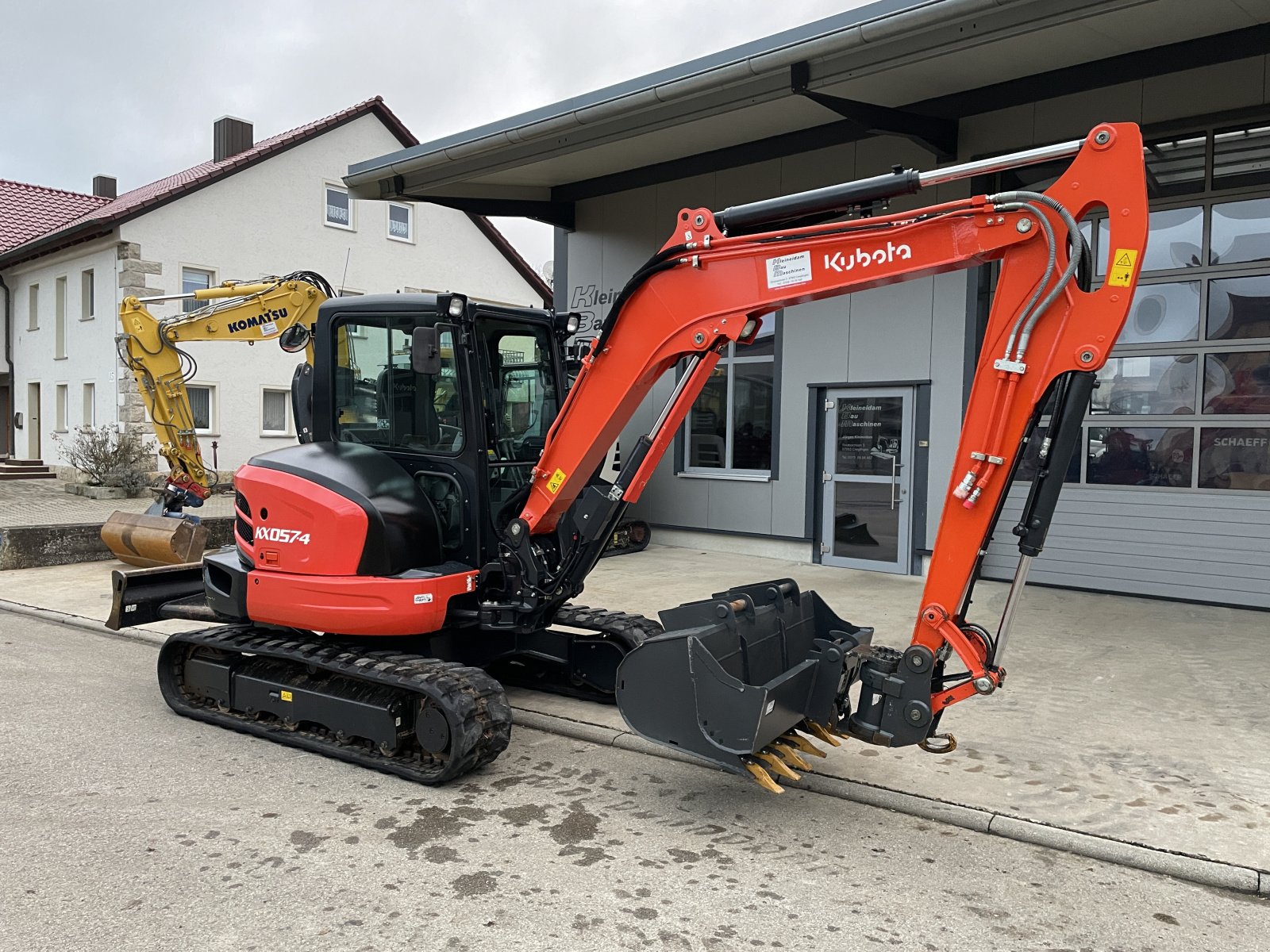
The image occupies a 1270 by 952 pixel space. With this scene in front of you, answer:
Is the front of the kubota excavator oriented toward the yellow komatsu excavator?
no

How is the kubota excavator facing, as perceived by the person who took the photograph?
facing the viewer and to the right of the viewer

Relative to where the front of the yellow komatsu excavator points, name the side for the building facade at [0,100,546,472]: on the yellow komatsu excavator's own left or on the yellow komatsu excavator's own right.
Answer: on the yellow komatsu excavator's own right

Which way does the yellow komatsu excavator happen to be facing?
to the viewer's left

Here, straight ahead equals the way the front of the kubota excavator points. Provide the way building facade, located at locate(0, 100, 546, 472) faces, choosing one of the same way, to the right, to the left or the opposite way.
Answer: to the right

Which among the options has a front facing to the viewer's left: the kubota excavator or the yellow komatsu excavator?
the yellow komatsu excavator

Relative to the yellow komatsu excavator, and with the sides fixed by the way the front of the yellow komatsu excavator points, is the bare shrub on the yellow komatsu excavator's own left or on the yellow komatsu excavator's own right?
on the yellow komatsu excavator's own right

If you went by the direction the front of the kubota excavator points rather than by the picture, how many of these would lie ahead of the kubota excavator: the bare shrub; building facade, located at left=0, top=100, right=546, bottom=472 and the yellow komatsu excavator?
0

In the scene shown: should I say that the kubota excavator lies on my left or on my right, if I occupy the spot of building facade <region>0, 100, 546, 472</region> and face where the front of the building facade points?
on my left

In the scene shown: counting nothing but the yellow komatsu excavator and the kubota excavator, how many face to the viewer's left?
1

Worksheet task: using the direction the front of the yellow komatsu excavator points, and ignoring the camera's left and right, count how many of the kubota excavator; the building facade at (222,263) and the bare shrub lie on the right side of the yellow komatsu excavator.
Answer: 2

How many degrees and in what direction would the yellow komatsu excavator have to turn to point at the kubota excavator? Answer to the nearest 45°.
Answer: approximately 90° to its left

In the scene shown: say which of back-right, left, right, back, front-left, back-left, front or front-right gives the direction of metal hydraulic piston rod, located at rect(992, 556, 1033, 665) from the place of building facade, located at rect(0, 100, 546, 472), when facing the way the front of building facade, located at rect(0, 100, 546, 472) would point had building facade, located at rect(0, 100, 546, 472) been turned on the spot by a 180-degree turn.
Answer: back-right

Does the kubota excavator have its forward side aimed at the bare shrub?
no

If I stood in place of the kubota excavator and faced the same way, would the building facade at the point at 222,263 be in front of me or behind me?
behind
